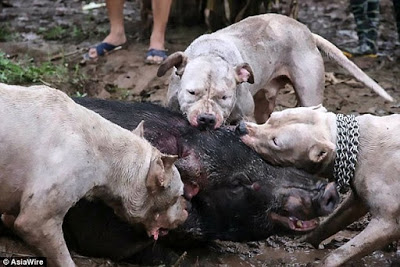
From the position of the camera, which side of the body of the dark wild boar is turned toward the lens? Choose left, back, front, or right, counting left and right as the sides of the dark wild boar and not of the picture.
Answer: right

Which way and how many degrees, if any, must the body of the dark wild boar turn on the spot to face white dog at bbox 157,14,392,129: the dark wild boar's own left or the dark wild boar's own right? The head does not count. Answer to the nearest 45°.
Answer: approximately 90° to the dark wild boar's own left

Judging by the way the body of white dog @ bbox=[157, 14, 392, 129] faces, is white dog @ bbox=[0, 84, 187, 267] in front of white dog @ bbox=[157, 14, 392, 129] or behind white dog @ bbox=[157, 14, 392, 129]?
in front

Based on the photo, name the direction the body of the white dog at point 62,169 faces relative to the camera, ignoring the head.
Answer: to the viewer's right

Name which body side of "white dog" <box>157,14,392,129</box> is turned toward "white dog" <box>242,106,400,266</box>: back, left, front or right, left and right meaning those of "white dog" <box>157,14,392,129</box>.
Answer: left

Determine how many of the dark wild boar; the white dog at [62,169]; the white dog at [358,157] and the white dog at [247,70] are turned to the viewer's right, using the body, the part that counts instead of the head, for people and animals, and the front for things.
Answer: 2

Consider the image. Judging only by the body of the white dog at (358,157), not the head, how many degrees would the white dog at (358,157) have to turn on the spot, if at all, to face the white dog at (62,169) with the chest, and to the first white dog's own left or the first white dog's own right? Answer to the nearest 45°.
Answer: approximately 45° to the first white dog's own left

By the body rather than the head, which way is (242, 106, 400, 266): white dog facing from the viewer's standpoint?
to the viewer's left

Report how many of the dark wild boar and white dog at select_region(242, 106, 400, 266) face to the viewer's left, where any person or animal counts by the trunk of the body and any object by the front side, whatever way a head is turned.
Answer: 1
